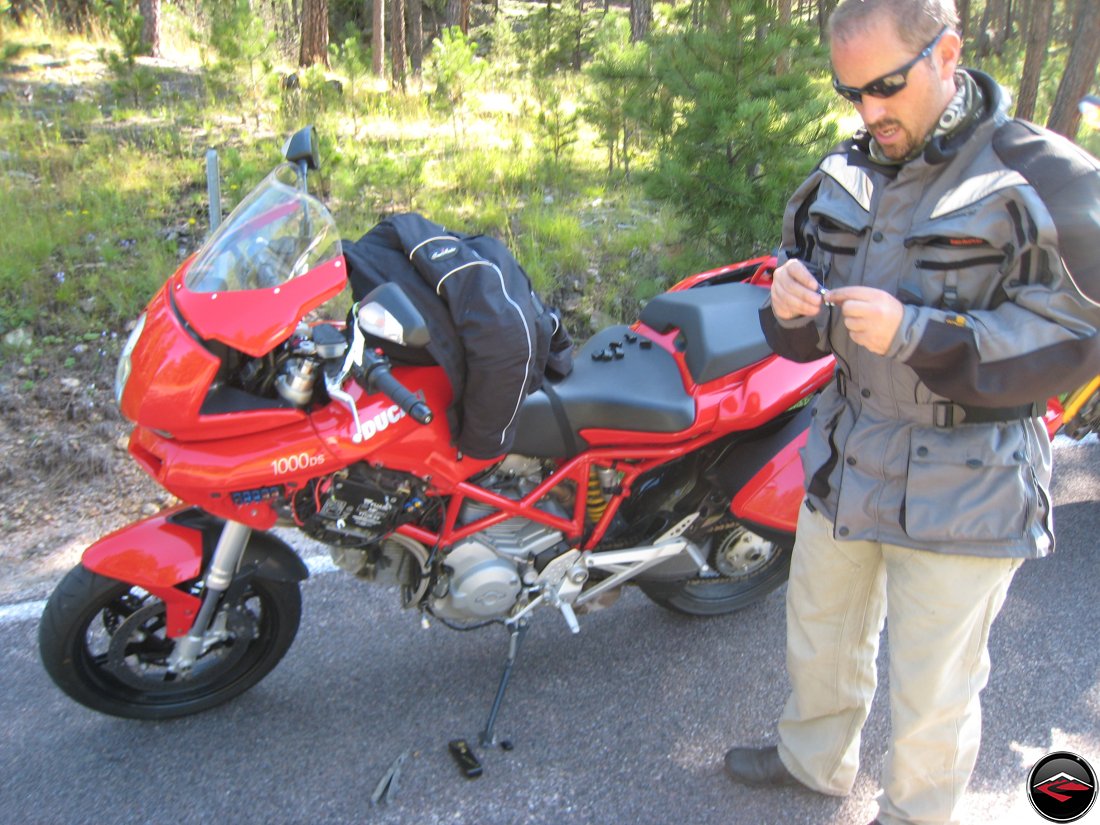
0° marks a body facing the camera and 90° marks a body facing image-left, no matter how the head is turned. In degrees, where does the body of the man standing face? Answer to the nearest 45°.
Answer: approximately 45°

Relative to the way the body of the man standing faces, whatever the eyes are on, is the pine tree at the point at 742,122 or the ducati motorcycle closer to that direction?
the ducati motorcycle

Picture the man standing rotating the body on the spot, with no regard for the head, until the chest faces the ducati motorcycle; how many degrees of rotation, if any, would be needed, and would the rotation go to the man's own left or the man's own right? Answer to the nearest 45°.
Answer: approximately 45° to the man's own right

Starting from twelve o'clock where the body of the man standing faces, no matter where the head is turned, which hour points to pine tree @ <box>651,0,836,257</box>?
The pine tree is roughly at 4 o'clock from the man standing.
